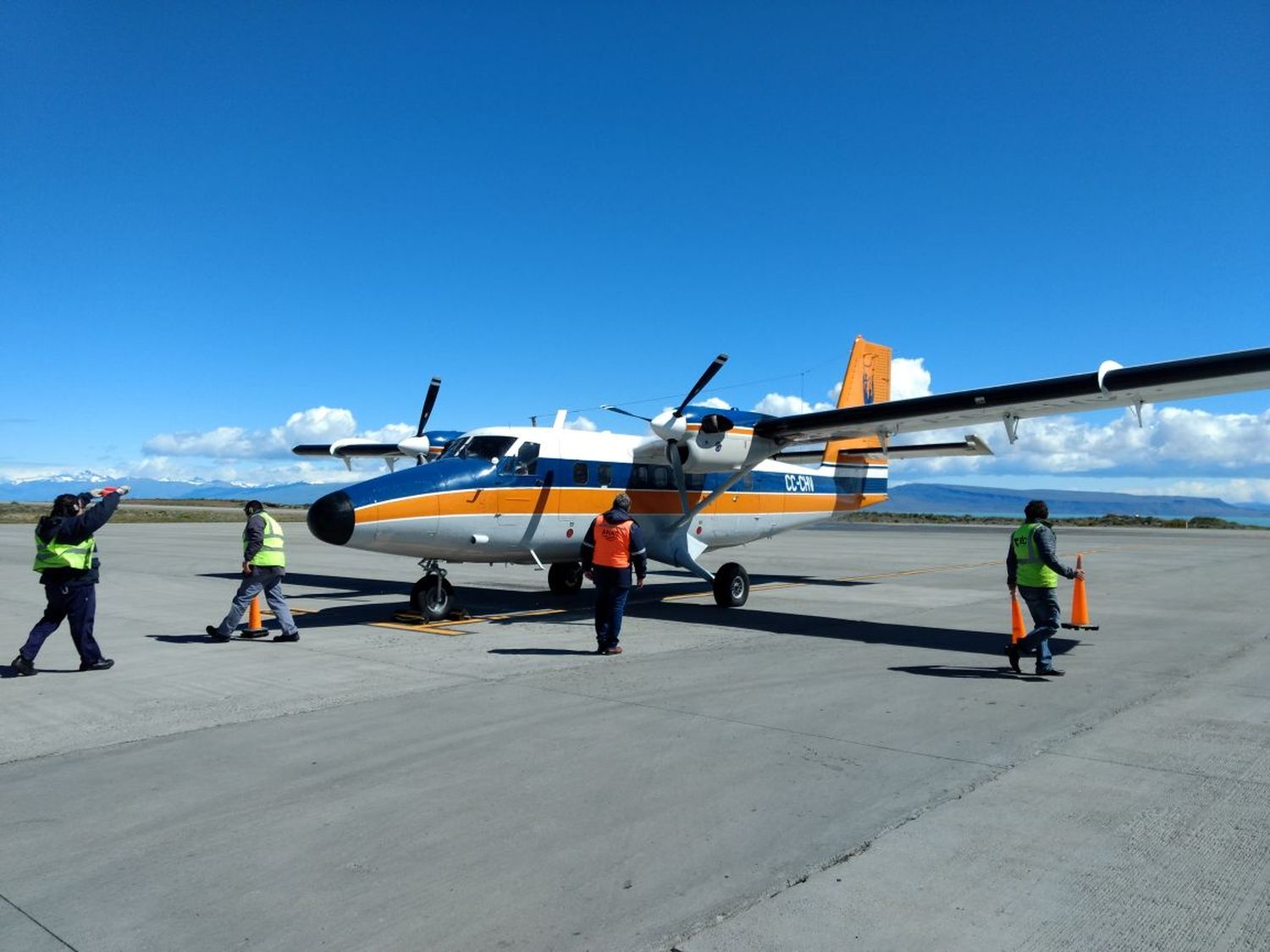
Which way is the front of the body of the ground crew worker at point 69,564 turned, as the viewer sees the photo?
to the viewer's right

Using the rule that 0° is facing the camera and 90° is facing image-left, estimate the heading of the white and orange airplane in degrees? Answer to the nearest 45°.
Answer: approximately 45°

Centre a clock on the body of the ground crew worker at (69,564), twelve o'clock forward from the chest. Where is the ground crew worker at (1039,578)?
the ground crew worker at (1039,578) is roughly at 1 o'clock from the ground crew worker at (69,564).

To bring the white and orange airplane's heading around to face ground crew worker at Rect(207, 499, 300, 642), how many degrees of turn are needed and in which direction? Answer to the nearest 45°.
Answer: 0° — it already faces them

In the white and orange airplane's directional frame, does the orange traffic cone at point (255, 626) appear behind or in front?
in front

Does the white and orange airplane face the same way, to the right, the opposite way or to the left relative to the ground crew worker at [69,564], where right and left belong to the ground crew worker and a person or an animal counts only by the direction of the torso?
the opposite way

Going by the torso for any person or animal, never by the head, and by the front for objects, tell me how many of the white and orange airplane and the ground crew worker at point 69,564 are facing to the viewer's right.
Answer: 1

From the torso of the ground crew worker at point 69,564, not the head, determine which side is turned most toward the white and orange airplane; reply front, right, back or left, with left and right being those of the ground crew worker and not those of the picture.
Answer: front

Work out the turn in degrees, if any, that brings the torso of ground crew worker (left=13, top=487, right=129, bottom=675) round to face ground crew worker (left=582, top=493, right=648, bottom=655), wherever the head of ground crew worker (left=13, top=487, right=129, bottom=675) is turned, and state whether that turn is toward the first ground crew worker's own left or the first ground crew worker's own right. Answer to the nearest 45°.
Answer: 0° — they already face them

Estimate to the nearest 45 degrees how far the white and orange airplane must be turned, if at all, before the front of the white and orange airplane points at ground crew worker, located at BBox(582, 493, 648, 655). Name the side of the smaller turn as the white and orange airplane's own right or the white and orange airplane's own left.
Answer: approximately 45° to the white and orange airplane's own left
